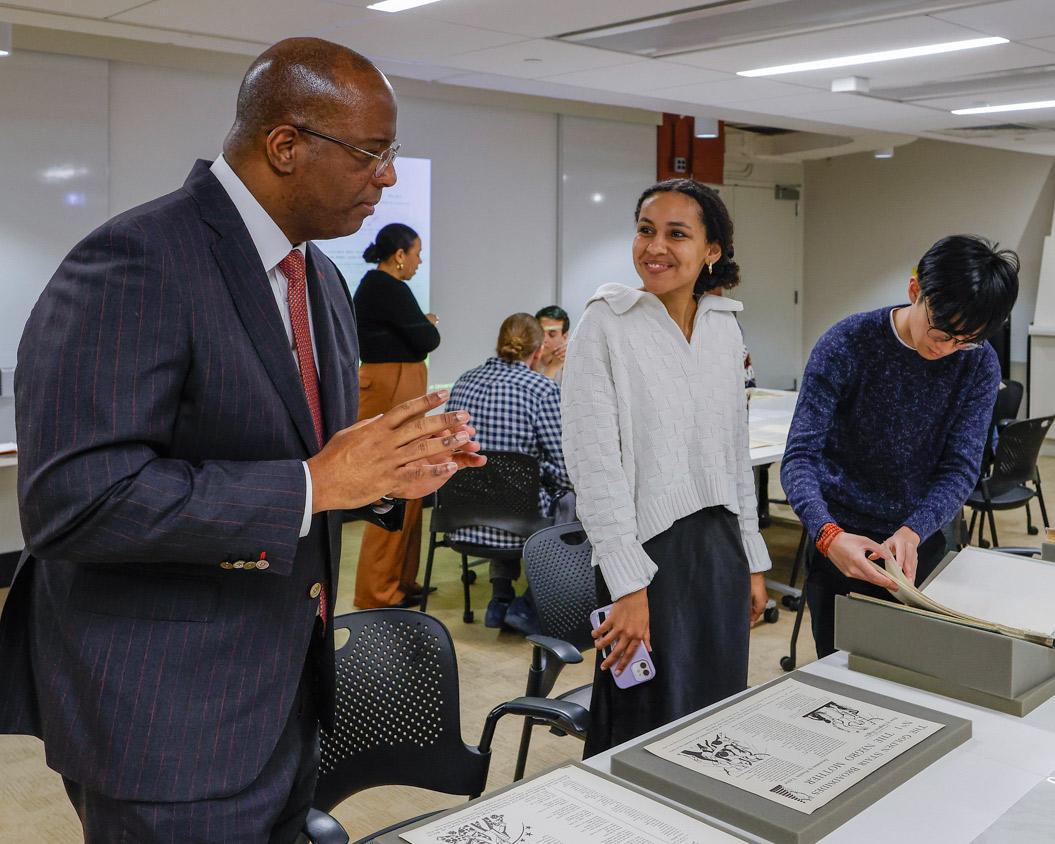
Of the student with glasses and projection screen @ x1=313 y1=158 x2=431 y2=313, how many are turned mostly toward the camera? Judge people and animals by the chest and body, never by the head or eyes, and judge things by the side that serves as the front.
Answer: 2

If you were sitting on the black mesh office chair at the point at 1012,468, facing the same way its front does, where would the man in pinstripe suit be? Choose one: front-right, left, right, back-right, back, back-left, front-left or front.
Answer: front-left

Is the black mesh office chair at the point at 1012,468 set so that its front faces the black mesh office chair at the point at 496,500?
yes

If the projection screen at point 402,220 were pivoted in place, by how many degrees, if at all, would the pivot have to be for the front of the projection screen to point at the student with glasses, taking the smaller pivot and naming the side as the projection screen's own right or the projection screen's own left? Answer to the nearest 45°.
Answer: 0° — it already faces them

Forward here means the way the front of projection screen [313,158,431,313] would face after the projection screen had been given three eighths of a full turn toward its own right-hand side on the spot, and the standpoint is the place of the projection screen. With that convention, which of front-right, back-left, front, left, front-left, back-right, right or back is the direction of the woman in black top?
back-left

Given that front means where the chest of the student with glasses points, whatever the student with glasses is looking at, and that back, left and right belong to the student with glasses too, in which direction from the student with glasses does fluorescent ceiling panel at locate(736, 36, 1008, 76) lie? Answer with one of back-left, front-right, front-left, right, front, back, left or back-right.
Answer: back

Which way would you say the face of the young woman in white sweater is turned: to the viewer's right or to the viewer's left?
to the viewer's left

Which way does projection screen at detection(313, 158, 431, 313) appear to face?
toward the camera

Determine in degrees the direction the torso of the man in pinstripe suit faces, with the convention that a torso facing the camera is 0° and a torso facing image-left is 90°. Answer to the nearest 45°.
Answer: approximately 315°

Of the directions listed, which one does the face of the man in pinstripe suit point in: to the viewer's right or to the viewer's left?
to the viewer's right

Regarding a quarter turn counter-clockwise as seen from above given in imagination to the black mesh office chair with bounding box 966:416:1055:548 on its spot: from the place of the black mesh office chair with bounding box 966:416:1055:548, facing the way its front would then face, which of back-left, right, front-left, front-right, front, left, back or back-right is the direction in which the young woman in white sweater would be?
front-right

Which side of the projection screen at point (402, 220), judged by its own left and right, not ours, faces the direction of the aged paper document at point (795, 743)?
front

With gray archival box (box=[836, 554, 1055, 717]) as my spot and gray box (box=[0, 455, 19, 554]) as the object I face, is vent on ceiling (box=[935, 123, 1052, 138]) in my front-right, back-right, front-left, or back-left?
front-right

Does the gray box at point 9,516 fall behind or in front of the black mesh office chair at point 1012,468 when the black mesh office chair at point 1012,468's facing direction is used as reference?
in front
